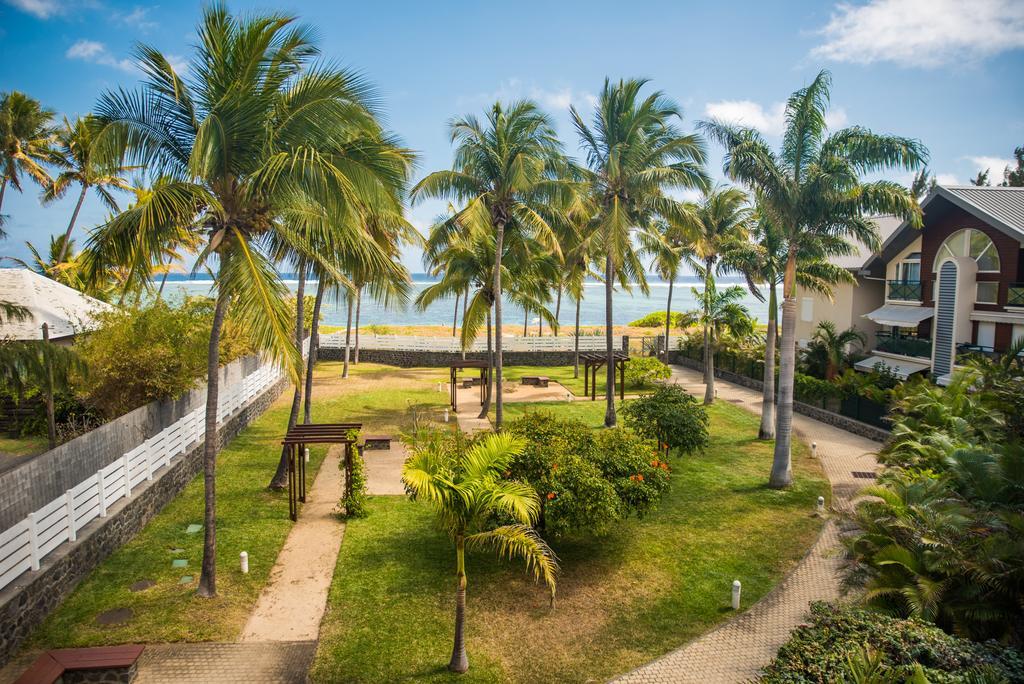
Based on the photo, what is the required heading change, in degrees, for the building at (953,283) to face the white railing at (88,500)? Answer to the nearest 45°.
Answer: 0° — it already faces it

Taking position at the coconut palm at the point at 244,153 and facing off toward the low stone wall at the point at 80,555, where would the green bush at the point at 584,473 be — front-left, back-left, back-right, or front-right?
back-right

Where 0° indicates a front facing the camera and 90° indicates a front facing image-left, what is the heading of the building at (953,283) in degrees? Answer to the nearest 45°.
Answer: approximately 45°

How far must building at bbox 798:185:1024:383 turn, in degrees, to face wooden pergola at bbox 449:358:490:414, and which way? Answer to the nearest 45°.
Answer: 0° — it already faces it

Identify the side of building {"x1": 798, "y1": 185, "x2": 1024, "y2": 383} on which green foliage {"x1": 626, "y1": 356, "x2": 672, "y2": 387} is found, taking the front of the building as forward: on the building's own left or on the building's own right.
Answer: on the building's own right

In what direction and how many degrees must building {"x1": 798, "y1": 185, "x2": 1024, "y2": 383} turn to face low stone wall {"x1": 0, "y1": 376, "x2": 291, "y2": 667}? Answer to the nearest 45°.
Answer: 0° — it already faces it

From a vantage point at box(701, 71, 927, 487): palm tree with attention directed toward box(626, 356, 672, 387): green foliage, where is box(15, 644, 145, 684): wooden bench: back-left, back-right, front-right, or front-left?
back-left

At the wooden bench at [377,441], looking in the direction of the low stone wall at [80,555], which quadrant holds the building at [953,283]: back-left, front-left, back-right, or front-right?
back-left

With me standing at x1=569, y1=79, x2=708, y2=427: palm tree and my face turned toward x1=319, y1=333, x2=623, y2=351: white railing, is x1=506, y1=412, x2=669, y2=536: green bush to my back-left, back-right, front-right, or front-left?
back-left

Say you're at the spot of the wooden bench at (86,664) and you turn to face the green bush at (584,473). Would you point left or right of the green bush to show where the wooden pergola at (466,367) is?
left

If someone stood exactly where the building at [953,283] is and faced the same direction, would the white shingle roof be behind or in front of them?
in front

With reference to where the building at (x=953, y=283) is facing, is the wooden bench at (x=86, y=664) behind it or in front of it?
in front

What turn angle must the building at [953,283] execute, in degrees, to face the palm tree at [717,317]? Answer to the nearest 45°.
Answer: approximately 45° to its right

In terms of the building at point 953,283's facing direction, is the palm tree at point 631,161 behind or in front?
in front
